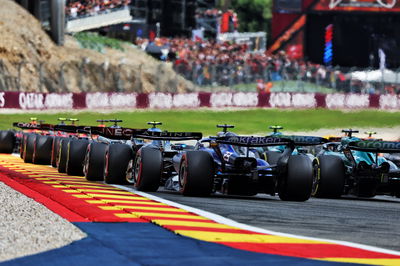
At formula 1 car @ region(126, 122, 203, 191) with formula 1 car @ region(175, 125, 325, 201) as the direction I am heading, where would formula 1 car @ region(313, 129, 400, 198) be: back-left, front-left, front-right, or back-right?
front-left

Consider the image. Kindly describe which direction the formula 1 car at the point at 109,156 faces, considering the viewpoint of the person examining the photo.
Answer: facing away from the viewer and to the left of the viewer

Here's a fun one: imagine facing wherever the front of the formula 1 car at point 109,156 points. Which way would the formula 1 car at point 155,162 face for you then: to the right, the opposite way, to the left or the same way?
the same way

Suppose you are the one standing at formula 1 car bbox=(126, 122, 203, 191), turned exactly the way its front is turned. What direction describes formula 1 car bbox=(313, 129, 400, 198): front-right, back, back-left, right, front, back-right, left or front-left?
back-right

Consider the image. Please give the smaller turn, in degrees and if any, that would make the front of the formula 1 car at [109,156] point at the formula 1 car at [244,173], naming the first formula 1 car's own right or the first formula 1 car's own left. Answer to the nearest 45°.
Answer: approximately 180°

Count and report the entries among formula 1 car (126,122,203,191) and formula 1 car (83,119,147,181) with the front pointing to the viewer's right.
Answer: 0

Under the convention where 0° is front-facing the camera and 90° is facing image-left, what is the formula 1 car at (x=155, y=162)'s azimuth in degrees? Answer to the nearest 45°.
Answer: approximately 135°

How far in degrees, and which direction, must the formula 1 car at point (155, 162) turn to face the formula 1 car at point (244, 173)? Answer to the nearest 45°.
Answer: approximately 180°

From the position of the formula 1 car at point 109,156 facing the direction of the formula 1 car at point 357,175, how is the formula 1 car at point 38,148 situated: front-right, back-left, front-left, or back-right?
back-left
